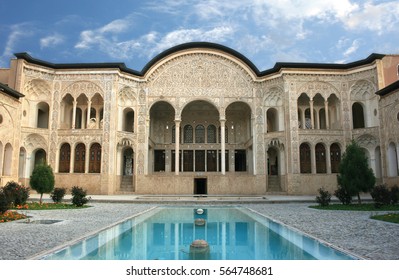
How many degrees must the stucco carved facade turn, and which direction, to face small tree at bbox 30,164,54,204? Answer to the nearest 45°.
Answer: approximately 45° to its right

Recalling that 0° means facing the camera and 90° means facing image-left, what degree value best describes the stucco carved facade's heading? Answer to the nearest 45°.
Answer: approximately 0°

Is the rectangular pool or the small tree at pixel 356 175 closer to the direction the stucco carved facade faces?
the rectangular pool

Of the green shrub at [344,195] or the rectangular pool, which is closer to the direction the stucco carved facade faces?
the rectangular pool

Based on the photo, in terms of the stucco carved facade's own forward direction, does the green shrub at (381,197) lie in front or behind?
in front

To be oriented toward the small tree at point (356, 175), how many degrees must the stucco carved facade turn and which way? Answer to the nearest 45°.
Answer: approximately 45° to its left

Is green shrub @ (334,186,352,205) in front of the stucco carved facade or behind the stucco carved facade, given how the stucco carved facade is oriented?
in front

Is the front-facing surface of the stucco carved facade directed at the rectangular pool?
yes
